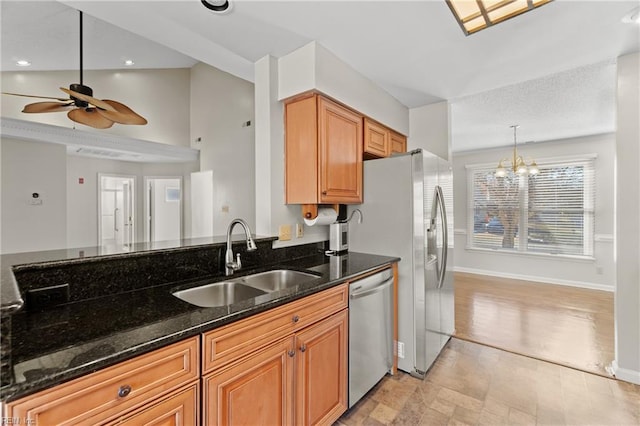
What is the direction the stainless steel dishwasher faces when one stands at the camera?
facing the viewer and to the right of the viewer

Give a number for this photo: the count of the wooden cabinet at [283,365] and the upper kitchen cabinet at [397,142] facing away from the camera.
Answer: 0

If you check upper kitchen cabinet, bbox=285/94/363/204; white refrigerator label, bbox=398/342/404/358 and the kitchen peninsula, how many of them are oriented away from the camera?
0

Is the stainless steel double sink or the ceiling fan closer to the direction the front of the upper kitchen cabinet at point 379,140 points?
the stainless steel double sink

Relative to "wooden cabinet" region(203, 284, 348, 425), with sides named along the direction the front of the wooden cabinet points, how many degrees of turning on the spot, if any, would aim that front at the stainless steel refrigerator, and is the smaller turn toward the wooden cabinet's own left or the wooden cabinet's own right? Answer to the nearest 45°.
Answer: approximately 90° to the wooden cabinet's own left

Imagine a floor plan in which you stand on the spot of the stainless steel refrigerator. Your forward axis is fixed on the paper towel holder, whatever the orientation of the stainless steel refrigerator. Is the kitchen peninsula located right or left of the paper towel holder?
left

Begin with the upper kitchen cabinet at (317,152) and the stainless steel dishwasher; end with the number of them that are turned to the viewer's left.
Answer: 0
